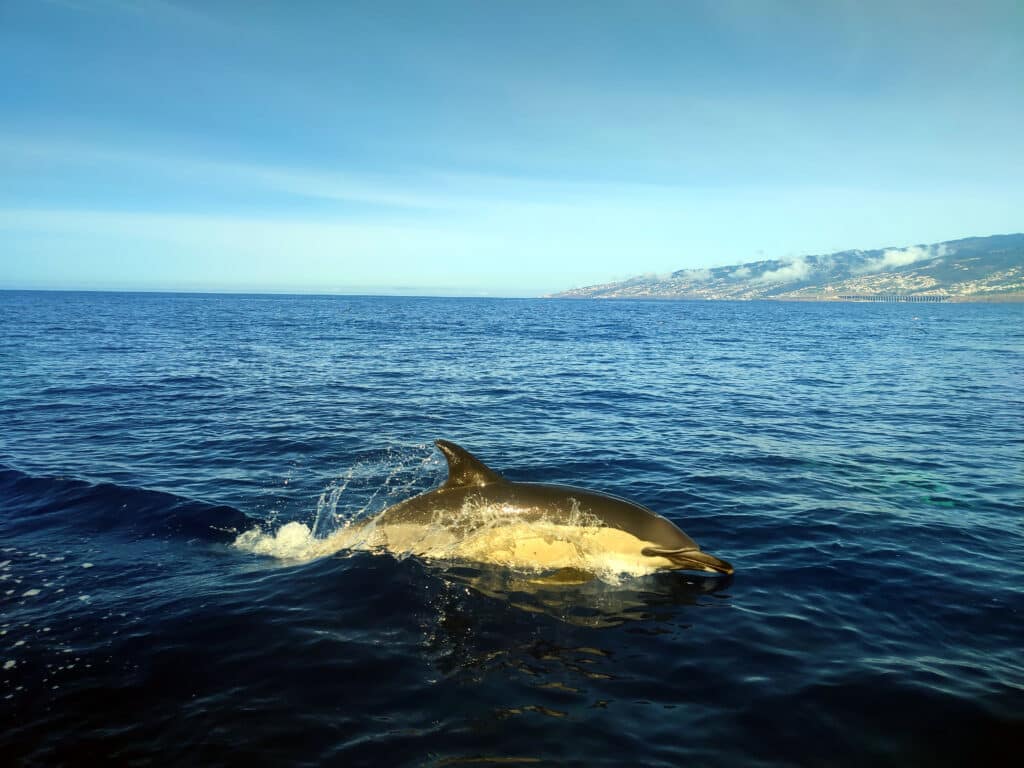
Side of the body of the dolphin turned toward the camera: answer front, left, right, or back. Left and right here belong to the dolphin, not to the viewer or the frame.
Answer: right
